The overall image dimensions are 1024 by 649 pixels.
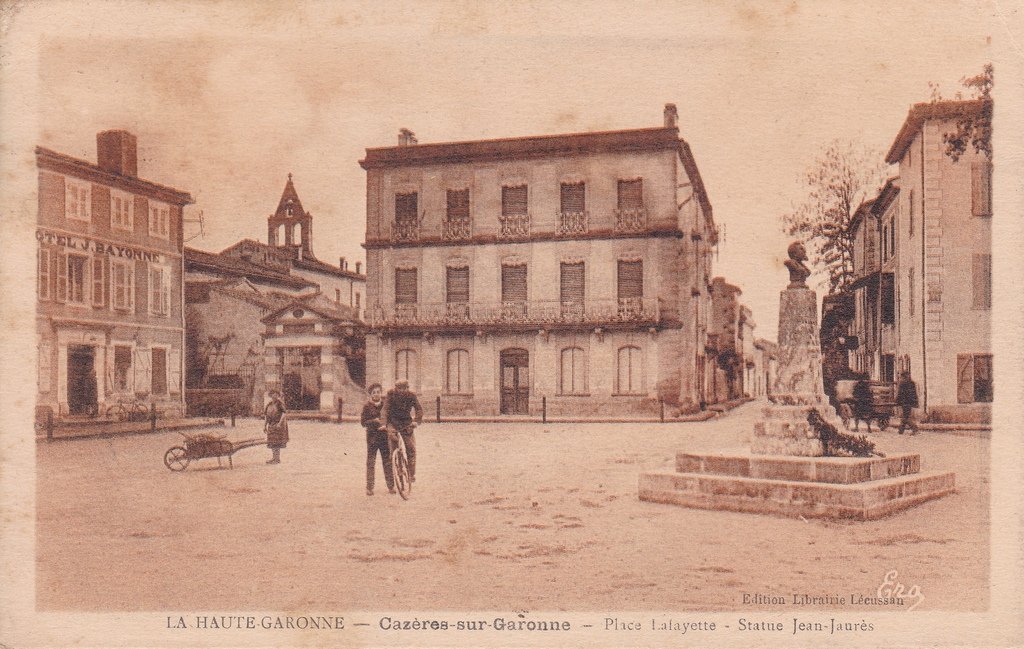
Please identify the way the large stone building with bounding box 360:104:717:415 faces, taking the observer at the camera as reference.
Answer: facing the viewer

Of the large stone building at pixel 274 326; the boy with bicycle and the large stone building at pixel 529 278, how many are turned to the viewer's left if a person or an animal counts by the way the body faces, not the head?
0

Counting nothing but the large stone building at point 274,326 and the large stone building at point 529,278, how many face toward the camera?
2

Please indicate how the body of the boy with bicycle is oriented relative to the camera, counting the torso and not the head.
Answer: toward the camera

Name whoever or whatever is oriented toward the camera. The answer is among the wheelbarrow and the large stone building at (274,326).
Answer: the large stone building

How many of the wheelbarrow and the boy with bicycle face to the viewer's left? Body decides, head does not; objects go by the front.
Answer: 1

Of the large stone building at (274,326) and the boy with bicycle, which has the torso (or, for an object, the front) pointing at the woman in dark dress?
the large stone building

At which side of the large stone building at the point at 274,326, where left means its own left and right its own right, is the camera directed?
front

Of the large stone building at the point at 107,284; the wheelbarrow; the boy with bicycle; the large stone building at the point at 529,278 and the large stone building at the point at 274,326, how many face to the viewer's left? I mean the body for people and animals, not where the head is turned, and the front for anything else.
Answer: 1

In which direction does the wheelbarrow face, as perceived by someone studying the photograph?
facing to the left of the viewer

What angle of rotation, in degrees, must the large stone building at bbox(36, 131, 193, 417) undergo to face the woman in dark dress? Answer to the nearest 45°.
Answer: approximately 45° to its left
